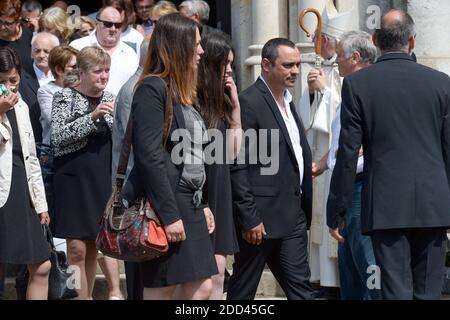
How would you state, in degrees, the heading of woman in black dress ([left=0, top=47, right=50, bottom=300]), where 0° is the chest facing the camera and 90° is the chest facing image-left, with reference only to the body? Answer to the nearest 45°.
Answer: approximately 0°

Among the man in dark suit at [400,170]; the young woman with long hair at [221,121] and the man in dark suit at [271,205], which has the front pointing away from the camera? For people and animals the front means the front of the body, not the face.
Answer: the man in dark suit at [400,170]

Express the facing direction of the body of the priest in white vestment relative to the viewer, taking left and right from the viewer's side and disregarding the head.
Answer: facing to the left of the viewer

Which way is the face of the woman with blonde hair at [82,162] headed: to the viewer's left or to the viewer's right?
to the viewer's right

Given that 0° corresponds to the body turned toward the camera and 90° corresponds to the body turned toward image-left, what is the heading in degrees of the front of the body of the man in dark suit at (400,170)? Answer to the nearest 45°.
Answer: approximately 180°

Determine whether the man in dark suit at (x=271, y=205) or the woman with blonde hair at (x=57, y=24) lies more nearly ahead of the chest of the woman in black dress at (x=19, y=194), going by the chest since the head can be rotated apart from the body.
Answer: the man in dark suit

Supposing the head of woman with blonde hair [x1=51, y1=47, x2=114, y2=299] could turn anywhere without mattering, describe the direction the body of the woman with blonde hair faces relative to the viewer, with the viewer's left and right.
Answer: facing the viewer and to the right of the viewer

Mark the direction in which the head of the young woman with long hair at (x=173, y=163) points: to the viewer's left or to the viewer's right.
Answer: to the viewer's right
